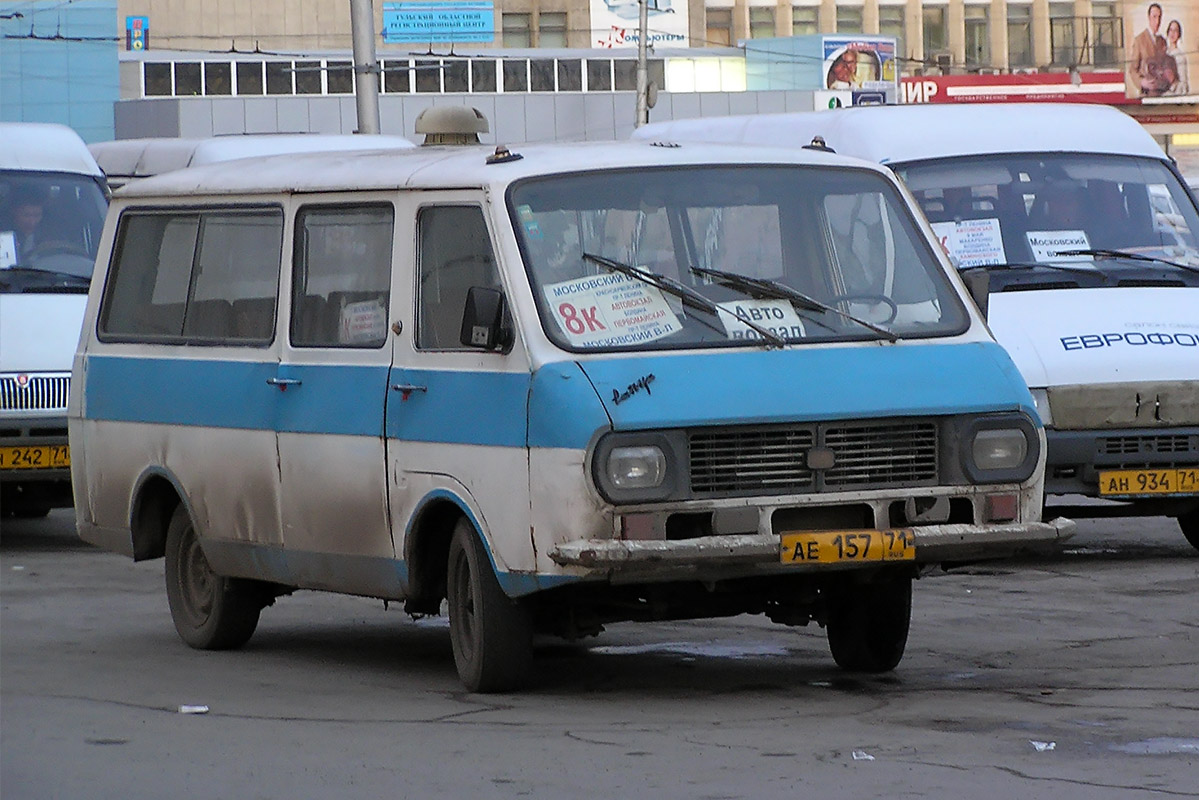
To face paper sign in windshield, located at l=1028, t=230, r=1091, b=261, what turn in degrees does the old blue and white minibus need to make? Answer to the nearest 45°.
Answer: approximately 90° to its left

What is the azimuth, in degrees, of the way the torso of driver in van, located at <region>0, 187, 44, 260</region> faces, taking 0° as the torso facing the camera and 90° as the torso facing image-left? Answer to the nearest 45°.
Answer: approximately 315°

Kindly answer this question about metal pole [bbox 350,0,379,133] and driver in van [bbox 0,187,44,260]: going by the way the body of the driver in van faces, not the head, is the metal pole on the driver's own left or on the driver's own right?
on the driver's own left

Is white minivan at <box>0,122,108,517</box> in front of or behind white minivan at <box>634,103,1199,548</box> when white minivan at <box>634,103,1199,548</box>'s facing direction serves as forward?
behind

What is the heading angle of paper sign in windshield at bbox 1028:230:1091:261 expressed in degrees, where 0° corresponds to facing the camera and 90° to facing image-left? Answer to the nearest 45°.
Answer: approximately 0°

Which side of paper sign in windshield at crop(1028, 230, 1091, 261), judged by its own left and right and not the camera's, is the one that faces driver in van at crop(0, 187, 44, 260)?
right

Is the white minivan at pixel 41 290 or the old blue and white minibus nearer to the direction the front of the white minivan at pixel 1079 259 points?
the old blue and white minibus

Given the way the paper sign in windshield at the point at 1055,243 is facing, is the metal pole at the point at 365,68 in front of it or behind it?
behind
